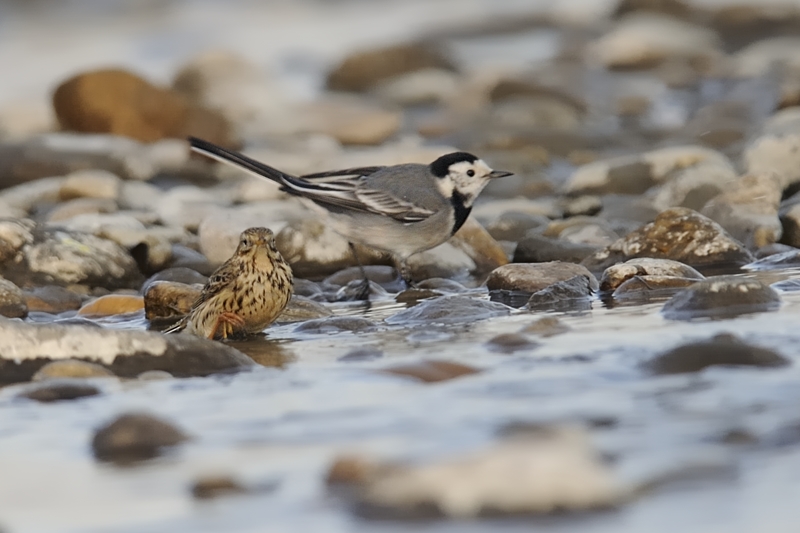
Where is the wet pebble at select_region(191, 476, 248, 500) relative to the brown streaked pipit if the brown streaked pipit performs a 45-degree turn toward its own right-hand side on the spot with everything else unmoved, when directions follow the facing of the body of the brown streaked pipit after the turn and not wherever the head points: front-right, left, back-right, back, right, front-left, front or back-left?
front

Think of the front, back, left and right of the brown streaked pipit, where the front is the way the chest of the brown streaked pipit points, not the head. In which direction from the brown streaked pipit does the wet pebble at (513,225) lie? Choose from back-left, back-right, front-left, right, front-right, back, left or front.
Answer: left

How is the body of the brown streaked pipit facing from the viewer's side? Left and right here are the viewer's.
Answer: facing the viewer and to the right of the viewer

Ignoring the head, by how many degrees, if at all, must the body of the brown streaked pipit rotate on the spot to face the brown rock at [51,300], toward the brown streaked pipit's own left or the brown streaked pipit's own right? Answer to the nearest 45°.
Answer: approximately 180°

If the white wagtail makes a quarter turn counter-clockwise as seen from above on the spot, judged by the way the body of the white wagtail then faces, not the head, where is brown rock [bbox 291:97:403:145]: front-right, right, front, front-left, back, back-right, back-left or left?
front

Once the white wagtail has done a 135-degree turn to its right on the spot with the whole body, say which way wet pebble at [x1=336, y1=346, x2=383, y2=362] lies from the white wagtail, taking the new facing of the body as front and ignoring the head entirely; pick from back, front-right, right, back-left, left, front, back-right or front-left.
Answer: front-left

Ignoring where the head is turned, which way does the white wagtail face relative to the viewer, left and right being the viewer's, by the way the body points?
facing to the right of the viewer

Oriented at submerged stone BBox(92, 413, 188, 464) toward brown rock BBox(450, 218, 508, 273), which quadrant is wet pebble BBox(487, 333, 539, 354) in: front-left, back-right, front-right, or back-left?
front-right

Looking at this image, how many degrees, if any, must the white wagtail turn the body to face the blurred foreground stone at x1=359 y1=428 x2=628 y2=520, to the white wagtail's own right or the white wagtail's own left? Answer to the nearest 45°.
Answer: approximately 90° to the white wagtail's own right

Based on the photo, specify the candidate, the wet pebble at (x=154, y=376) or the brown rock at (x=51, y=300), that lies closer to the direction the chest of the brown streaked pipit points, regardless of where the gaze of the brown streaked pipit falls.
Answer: the wet pebble

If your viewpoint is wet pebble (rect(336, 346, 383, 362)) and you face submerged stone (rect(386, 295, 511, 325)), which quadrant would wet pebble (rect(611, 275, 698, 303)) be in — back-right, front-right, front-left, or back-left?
front-right

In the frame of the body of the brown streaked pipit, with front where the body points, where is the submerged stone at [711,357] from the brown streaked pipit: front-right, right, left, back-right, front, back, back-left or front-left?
front

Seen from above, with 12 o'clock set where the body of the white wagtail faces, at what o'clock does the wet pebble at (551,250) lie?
The wet pebble is roughly at 12 o'clock from the white wagtail.

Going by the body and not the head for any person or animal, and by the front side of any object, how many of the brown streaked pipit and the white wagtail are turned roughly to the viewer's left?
0

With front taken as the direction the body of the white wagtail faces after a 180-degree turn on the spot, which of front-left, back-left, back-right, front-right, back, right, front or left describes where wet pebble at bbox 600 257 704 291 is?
back-left

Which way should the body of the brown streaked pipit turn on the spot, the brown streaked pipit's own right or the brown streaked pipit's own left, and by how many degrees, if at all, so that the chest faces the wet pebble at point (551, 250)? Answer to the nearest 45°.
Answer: approximately 90° to the brown streaked pipit's own left

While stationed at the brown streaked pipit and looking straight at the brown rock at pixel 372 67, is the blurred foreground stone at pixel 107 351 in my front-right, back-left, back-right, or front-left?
back-left

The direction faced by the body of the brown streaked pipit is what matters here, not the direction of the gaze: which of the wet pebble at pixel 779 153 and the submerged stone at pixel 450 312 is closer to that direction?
the submerged stone

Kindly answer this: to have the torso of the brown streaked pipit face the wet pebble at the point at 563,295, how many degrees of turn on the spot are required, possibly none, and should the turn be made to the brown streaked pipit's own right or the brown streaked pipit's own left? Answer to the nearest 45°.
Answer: approximately 45° to the brown streaked pipit's own left

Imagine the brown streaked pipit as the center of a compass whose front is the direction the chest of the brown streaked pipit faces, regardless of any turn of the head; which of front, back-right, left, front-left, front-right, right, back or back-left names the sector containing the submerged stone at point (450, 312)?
front-left

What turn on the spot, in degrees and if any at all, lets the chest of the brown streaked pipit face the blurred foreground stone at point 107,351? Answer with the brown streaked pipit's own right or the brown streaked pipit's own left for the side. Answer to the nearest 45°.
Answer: approximately 90° to the brown streaked pipit's own right
